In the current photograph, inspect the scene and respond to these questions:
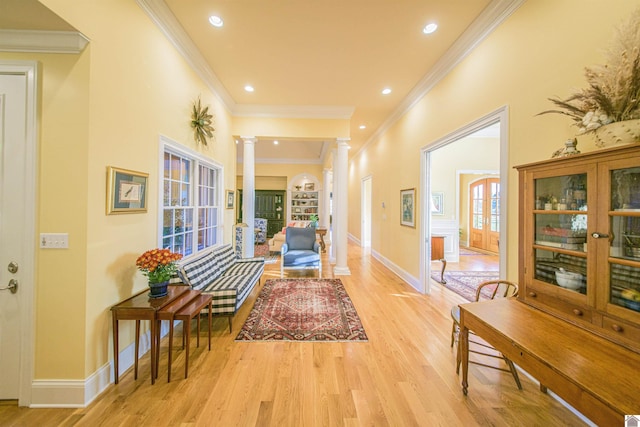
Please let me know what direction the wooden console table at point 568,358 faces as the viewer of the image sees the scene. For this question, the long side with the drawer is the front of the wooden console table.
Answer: facing the viewer and to the left of the viewer

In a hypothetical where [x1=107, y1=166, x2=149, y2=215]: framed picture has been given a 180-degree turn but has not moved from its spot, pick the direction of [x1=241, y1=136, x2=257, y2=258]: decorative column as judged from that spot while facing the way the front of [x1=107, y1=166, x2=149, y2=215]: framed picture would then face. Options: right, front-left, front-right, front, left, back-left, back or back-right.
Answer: right

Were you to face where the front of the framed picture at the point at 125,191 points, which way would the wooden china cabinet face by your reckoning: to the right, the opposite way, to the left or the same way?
the opposite way

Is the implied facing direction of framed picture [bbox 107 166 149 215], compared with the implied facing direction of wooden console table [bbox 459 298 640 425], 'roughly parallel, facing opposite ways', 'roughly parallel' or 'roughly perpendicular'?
roughly parallel, facing opposite ways

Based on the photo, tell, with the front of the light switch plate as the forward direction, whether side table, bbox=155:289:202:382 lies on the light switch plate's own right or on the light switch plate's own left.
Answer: on the light switch plate's own left

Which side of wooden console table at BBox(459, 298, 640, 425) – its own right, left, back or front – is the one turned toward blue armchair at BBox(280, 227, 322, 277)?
right

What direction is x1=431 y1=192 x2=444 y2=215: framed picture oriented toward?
toward the camera

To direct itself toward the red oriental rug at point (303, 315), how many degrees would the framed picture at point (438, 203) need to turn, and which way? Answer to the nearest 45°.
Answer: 0° — it already faces it

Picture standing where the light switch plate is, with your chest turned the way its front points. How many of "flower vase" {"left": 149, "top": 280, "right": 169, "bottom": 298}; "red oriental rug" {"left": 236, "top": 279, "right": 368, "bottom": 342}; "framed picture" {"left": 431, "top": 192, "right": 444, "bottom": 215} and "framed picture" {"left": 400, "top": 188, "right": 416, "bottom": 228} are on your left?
4

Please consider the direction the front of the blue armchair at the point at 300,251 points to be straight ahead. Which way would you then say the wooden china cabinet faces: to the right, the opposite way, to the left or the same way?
to the right

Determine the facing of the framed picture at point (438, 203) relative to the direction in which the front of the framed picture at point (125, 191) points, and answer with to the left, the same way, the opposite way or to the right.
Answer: to the right

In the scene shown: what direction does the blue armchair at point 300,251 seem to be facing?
toward the camera

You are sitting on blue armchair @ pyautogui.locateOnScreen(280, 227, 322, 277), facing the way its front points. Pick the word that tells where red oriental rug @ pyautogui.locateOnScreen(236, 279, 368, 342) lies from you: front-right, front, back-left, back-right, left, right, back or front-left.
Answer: front
